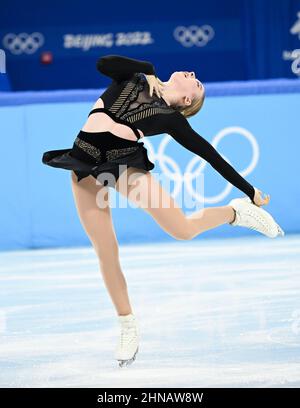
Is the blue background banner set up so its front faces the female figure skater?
yes

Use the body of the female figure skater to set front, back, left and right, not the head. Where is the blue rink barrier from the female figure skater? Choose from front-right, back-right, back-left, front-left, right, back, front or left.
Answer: back-right

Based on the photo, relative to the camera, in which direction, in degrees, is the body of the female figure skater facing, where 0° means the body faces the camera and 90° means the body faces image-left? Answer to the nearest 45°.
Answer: approximately 45°

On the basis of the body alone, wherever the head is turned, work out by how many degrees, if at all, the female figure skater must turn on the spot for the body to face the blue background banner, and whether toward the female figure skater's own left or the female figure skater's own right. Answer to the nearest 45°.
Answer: approximately 135° to the female figure skater's own right
